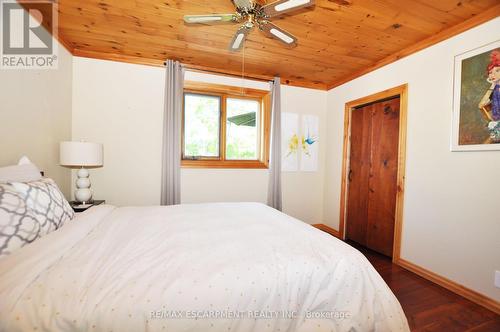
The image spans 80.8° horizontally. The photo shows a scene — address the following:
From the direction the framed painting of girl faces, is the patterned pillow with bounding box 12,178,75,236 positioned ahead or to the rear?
ahead

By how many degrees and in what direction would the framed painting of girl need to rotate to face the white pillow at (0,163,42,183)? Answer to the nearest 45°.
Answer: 0° — it already faces it

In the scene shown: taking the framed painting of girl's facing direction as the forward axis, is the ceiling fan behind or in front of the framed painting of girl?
in front

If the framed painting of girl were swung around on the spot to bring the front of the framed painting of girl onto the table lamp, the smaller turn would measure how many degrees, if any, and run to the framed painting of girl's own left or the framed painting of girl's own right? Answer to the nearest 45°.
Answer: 0° — it already faces it

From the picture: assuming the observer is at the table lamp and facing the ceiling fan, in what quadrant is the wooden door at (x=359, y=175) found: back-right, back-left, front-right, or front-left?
front-left

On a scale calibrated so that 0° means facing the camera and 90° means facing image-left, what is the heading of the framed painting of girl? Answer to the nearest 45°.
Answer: approximately 45°
